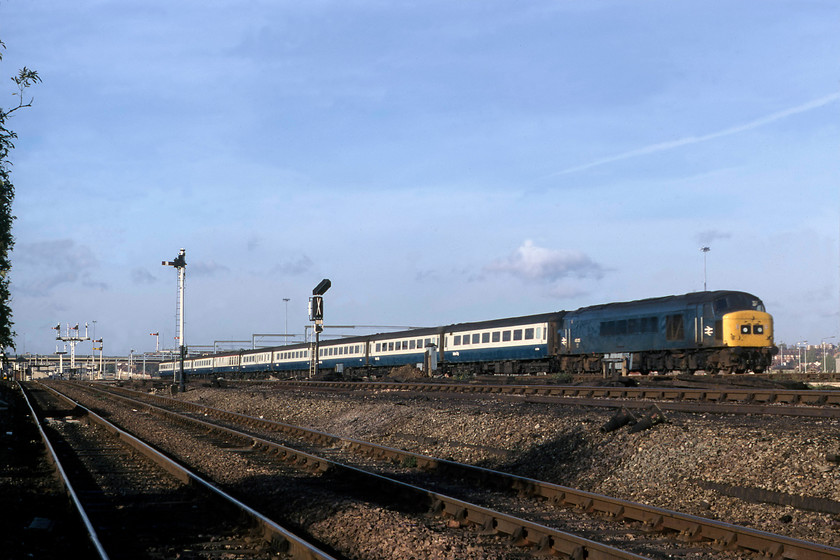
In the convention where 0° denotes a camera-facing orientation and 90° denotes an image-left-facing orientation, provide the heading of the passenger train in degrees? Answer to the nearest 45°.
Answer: approximately 315°
